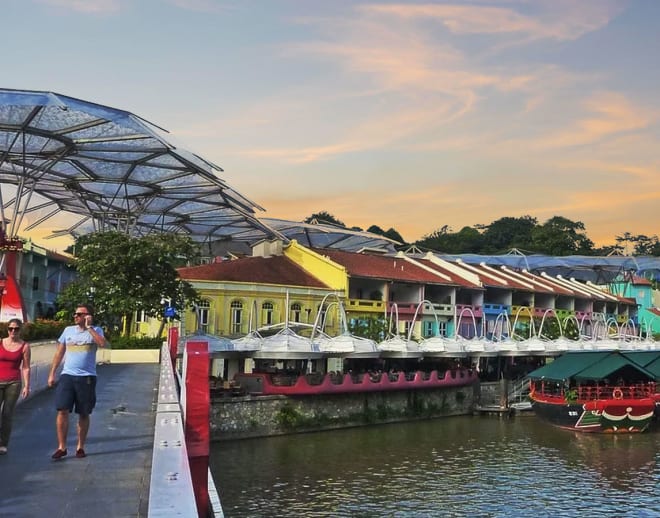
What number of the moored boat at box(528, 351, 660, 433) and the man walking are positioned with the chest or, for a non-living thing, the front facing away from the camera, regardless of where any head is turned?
0

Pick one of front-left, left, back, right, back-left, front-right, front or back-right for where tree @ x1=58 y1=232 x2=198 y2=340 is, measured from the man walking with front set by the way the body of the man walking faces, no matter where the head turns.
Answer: back

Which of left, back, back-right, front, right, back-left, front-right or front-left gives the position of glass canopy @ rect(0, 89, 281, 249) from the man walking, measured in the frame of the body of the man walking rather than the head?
back

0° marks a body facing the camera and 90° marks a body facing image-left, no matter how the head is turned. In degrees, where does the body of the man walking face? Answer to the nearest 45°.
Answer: approximately 0°

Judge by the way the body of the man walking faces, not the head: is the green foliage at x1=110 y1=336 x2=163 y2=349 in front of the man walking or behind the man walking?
behind

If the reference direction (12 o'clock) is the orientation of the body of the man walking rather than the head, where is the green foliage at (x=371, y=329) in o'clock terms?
The green foliage is roughly at 7 o'clock from the man walking.
